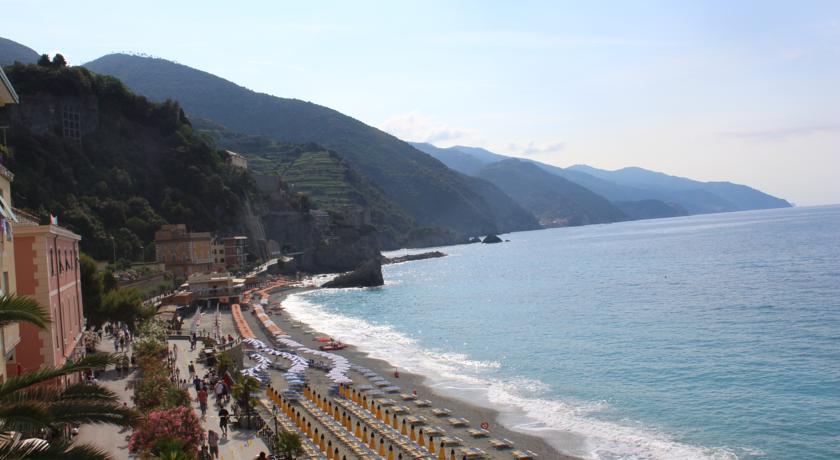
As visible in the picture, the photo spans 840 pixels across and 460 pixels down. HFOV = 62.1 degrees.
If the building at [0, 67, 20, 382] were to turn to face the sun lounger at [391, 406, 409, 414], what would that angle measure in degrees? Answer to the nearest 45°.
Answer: approximately 45° to its left

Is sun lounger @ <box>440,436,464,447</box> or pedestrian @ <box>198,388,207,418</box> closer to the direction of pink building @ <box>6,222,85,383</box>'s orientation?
the sun lounger

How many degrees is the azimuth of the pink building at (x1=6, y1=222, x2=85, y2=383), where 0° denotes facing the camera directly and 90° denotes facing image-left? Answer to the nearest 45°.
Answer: approximately 270°

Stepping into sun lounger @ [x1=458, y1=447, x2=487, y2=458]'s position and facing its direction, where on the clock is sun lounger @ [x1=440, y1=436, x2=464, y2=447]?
sun lounger @ [x1=440, y1=436, x2=464, y2=447] is roughly at 8 o'clock from sun lounger @ [x1=458, y1=447, x2=487, y2=458].

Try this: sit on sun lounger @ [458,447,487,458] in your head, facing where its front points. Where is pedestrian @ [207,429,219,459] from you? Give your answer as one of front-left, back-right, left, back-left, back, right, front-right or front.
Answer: back-right

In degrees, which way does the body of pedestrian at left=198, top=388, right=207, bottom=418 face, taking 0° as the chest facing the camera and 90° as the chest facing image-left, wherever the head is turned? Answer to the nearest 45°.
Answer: approximately 180°

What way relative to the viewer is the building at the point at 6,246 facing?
to the viewer's right

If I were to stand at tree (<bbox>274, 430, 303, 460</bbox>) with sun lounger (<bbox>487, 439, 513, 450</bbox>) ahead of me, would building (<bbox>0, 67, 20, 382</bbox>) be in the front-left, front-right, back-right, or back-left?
back-left

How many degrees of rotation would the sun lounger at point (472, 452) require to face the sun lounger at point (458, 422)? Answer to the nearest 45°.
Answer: approximately 90° to its left

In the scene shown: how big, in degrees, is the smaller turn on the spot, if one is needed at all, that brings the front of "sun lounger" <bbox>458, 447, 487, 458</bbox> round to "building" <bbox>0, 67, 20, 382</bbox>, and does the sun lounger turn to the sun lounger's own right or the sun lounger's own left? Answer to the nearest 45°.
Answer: approximately 135° to the sun lounger's own right
